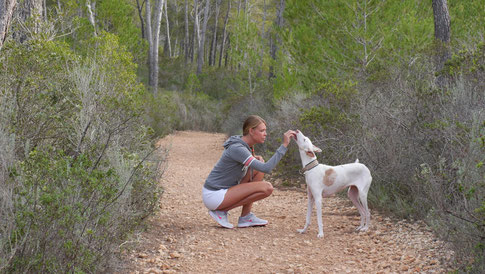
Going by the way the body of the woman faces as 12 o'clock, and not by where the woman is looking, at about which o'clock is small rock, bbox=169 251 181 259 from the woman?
The small rock is roughly at 4 o'clock from the woman.

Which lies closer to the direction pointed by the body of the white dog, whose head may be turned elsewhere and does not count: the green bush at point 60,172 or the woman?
the woman

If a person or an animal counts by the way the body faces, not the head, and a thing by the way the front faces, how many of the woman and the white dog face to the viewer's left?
1

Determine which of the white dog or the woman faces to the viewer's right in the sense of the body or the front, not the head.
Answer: the woman

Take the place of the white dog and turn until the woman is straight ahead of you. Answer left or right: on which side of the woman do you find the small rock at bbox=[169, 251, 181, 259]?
left

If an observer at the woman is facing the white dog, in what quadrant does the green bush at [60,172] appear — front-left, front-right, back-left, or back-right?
back-right

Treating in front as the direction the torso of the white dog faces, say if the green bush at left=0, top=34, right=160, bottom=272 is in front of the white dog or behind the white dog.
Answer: in front

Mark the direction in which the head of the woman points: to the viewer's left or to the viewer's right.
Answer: to the viewer's right

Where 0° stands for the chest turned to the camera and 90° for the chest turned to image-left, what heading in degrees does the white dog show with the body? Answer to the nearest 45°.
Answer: approximately 90°

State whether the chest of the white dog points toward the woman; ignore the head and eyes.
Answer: yes

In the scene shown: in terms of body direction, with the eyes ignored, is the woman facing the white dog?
yes

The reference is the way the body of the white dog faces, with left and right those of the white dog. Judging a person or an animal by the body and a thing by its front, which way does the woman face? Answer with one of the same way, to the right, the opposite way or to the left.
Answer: the opposite way

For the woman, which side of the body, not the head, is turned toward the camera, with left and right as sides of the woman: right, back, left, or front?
right

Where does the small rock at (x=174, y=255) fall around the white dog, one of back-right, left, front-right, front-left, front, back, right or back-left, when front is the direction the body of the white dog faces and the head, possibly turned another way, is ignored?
front-left
